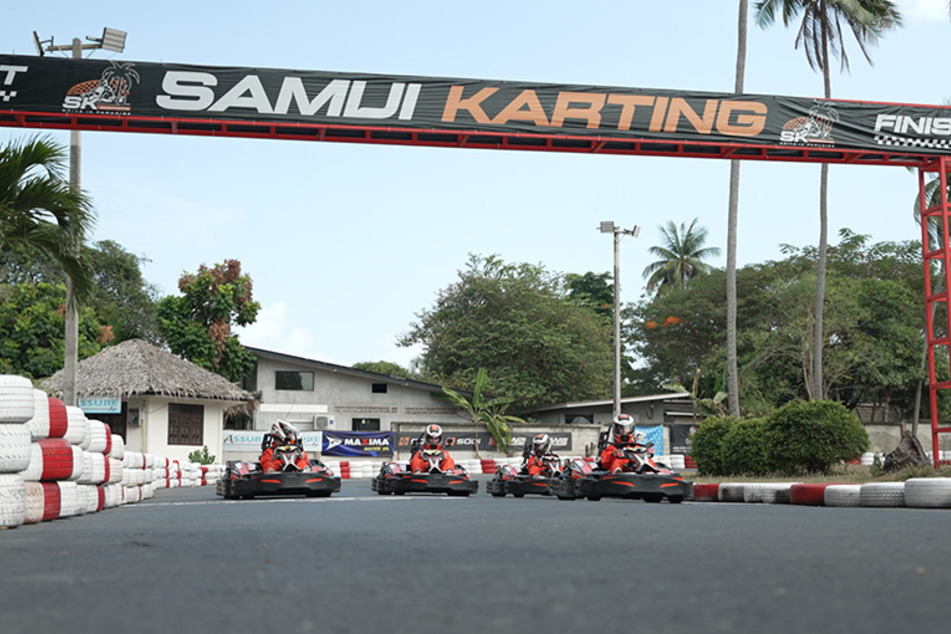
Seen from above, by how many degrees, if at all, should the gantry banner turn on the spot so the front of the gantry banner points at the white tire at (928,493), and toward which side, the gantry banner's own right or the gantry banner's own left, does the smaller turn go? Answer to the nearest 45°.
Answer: approximately 45° to the gantry banner's own left

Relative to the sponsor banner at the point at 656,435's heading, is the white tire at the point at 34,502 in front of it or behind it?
in front

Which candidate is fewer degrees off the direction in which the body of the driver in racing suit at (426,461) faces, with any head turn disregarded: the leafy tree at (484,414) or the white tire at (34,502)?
the white tire

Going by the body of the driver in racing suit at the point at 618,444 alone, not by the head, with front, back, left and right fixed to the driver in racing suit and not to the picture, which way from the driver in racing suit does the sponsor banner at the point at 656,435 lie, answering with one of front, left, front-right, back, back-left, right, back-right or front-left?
back-left
